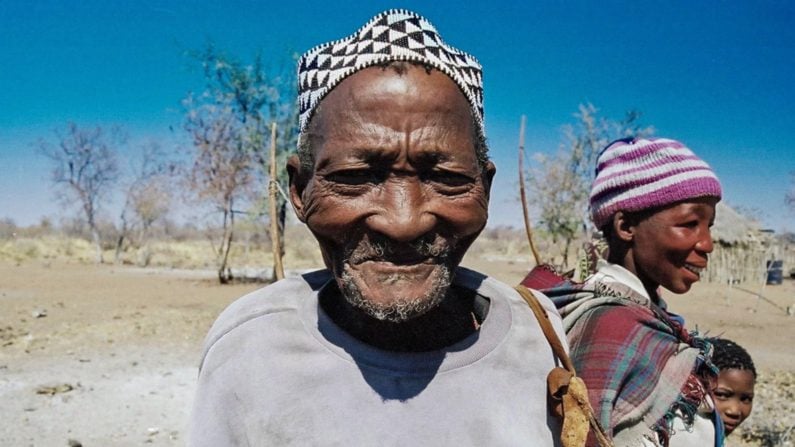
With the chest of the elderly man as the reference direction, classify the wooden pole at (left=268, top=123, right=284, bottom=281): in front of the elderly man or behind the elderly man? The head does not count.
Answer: behind

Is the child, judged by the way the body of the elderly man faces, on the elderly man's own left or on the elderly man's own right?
on the elderly man's own left

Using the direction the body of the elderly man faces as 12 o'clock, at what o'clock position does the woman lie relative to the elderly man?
The woman is roughly at 8 o'clock from the elderly man.
